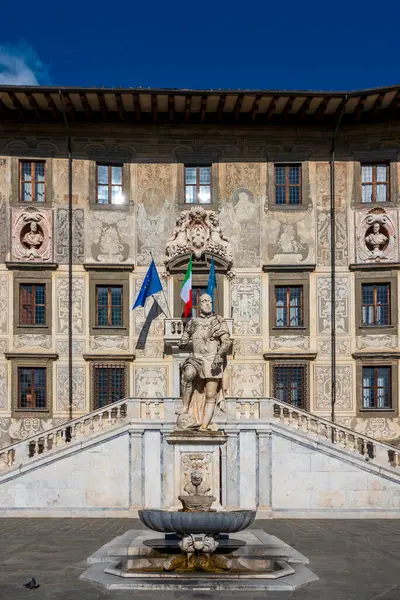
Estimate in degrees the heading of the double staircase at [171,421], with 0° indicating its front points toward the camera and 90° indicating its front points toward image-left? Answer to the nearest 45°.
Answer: approximately 0°

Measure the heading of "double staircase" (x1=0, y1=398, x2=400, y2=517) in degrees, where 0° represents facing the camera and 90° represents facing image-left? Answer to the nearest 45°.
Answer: approximately 0°

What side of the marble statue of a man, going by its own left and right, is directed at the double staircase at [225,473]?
back

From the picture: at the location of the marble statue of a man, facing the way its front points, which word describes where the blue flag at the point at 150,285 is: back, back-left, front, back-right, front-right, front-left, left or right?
back

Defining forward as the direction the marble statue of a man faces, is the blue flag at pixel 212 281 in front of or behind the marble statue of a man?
behind

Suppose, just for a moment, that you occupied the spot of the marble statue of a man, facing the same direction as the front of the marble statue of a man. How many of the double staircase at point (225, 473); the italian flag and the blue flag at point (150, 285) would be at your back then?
3

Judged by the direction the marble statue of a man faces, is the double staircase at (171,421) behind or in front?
behind
